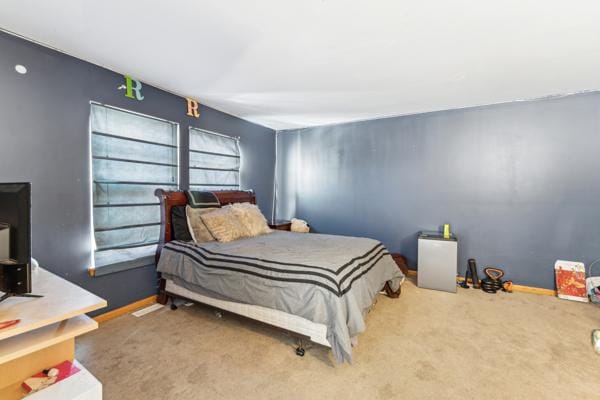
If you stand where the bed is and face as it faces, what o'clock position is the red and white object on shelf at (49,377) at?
The red and white object on shelf is roughly at 3 o'clock from the bed.

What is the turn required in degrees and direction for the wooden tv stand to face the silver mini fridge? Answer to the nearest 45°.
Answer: approximately 45° to its left

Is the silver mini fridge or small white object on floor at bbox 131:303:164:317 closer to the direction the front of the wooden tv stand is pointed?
the silver mini fridge

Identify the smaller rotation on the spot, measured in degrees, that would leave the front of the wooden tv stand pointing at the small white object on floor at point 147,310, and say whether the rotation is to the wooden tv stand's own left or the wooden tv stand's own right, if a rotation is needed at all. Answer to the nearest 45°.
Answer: approximately 90° to the wooden tv stand's own left

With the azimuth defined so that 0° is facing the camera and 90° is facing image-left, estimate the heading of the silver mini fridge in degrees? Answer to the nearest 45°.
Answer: approximately 0°

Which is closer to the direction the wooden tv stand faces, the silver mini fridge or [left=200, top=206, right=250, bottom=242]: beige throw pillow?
the silver mini fridge

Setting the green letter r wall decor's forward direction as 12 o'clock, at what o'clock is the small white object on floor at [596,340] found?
The small white object on floor is roughly at 12 o'clock from the green letter r wall decor.

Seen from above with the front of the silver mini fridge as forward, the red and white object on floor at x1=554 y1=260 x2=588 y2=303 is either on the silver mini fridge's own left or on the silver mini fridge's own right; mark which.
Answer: on the silver mini fridge's own left

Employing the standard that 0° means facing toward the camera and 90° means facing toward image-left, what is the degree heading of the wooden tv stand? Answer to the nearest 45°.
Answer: approximately 315°

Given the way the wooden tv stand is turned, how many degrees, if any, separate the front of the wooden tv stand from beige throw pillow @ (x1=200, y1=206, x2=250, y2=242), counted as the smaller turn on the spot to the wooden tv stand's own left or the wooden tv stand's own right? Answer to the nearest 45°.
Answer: approximately 90° to the wooden tv stand's own left

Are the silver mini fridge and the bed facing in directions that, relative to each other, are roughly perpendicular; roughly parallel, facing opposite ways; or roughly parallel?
roughly perpendicular

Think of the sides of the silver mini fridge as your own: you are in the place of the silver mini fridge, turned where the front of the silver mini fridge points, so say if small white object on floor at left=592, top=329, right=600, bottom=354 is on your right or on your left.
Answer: on your left
